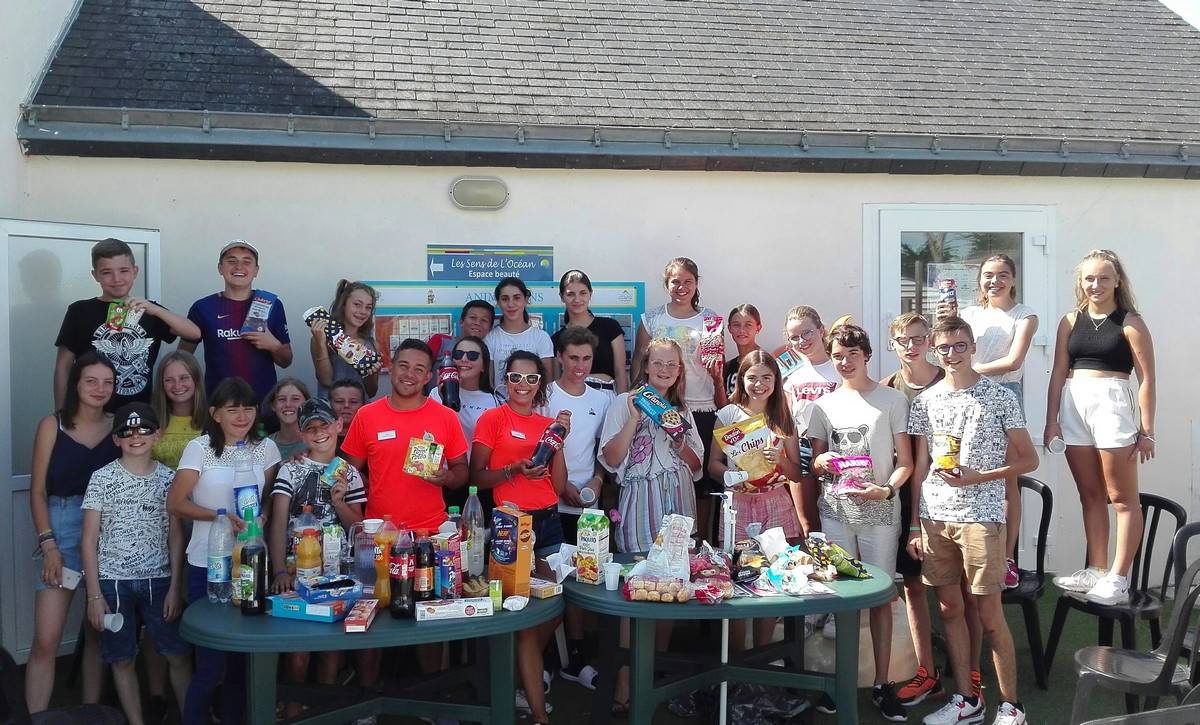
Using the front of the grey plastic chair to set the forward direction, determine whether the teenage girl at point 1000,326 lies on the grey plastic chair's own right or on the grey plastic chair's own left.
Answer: on the grey plastic chair's own right

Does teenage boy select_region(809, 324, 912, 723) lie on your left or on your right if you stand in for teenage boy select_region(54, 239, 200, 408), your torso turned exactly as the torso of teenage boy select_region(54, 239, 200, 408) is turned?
on your left

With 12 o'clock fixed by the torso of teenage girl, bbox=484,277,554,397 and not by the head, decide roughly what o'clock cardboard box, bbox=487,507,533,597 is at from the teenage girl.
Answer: The cardboard box is roughly at 12 o'clock from the teenage girl.

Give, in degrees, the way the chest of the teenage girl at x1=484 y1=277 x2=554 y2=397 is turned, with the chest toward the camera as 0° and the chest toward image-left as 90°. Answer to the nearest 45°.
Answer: approximately 0°

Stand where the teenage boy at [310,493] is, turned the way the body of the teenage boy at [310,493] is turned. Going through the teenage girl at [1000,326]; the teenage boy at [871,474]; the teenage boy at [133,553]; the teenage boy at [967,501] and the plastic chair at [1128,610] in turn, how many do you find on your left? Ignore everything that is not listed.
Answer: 4

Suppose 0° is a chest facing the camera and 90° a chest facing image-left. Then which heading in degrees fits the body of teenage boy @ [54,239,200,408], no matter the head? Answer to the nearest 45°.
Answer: approximately 0°
